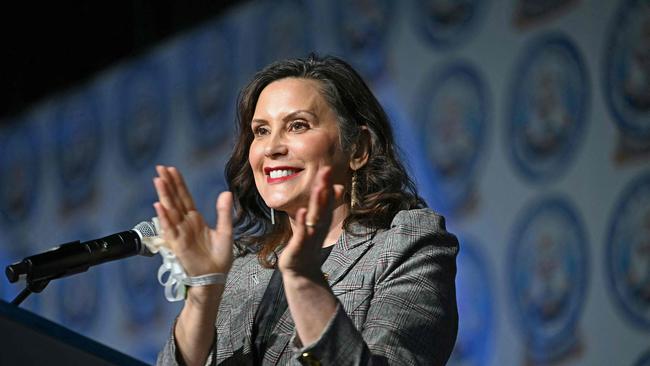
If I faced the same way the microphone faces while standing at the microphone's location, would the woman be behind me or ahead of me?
ahead

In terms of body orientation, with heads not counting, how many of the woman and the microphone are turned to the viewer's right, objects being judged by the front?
1

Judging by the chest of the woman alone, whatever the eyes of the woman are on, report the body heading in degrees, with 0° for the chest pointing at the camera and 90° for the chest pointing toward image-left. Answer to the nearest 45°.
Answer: approximately 45°

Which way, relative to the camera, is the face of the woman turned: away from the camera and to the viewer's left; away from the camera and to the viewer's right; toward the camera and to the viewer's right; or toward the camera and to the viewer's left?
toward the camera and to the viewer's left

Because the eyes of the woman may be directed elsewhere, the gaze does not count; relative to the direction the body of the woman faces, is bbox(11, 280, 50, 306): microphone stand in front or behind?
in front

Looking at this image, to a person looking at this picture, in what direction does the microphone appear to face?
facing to the right of the viewer

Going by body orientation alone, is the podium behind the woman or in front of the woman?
in front
